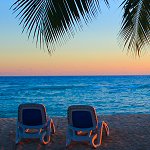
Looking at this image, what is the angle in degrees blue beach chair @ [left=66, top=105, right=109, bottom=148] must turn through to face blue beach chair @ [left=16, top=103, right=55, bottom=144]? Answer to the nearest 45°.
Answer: approximately 135° to its left

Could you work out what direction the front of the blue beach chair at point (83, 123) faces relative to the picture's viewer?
facing away from the viewer and to the right of the viewer
